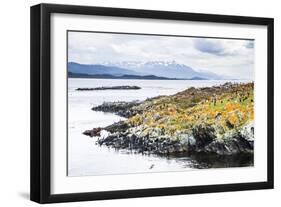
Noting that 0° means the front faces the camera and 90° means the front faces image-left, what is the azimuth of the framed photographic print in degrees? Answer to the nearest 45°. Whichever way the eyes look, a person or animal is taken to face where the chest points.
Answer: approximately 315°
